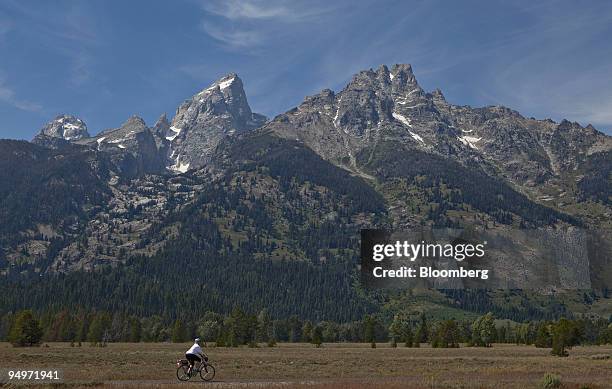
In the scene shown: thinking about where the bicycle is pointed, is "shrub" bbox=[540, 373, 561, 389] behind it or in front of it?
in front

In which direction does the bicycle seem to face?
to the viewer's right
